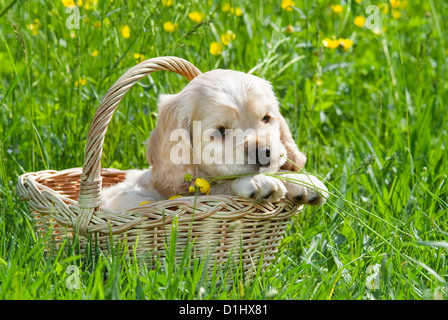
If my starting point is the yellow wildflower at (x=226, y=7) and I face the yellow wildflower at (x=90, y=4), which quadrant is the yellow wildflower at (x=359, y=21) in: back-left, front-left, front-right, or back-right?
back-left

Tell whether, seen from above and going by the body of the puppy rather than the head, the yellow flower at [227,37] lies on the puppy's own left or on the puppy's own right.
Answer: on the puppy's own left

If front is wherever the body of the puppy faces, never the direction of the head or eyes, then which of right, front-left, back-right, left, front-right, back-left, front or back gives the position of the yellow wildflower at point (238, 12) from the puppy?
back-left

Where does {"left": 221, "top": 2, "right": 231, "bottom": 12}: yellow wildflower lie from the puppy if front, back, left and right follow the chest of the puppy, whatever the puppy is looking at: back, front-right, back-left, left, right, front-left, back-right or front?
back-left

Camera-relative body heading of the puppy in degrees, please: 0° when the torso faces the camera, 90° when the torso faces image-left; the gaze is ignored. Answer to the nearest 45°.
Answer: approximately 315°

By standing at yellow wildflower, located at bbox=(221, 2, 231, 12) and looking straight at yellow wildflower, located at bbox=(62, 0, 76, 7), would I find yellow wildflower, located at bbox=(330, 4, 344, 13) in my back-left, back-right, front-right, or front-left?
back-left

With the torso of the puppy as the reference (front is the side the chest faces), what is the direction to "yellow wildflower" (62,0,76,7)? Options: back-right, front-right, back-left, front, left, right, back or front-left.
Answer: back

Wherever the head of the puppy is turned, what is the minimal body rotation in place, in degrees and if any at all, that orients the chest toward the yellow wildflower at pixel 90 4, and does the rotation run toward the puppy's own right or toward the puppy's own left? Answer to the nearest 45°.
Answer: approximately 180°

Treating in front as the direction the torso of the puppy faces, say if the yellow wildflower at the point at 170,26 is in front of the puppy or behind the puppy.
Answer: behind

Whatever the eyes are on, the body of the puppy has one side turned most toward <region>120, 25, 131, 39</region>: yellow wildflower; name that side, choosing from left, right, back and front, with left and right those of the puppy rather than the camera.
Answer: back
